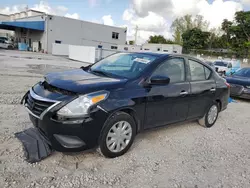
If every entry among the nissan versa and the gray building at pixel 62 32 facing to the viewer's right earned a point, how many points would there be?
0

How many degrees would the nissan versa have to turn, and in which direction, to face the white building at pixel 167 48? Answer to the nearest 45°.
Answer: approximately 135° to its right

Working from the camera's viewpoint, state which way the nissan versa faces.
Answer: facing the viewer and to the left of the viewer

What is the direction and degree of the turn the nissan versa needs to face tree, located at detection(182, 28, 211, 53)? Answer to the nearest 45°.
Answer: approximately 135° to its right

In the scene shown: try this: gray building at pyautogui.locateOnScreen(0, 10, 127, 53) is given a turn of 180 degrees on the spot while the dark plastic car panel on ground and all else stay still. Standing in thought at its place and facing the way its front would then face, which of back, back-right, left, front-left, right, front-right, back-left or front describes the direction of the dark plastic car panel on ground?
back-right

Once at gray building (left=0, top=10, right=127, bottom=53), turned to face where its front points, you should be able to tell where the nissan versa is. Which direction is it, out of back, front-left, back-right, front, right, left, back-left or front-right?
front-left

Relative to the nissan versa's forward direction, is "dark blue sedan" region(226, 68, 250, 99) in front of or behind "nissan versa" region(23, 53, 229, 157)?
behind
